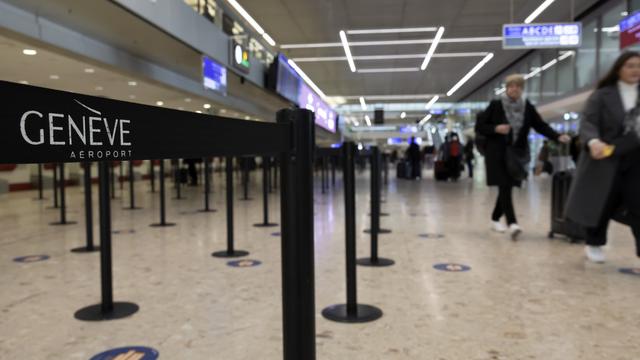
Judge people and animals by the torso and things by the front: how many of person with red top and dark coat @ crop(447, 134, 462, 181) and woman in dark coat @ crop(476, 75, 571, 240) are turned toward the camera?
2

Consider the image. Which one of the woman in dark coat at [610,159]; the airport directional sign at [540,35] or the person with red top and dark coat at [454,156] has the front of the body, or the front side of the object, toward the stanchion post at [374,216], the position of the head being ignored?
the airport directional sign

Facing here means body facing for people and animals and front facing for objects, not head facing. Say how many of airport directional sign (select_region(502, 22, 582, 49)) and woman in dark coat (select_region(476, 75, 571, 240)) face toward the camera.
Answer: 2

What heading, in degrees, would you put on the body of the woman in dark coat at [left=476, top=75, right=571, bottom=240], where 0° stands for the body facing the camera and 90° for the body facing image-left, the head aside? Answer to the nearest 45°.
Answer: approximately 0°

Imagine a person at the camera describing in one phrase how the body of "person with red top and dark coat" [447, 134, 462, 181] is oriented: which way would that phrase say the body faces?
toward the camera

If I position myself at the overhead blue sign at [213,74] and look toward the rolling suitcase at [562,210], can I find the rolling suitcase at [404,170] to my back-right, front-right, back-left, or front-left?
back-left
